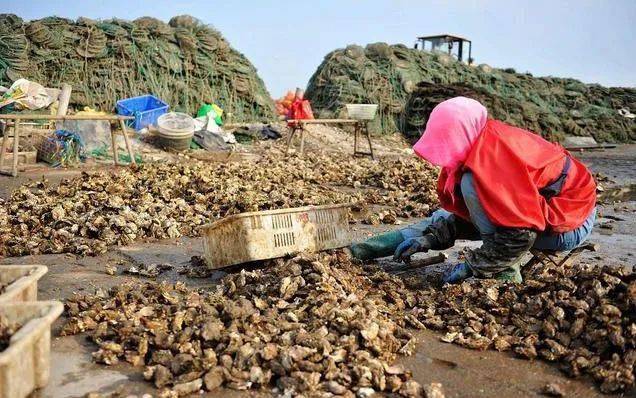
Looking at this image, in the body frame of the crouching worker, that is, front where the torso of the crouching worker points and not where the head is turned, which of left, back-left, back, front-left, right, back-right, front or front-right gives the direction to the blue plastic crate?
front-right

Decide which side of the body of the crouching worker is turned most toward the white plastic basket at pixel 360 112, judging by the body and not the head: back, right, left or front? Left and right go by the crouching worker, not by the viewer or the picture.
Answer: right

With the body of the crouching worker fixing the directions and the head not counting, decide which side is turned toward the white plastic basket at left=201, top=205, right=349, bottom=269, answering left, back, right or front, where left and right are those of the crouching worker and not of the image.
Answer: front

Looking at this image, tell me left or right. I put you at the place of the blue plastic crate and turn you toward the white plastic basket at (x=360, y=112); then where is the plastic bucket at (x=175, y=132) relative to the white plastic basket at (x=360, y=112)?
right

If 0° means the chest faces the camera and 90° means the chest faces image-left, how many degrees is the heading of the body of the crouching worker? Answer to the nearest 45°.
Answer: approximately 90°

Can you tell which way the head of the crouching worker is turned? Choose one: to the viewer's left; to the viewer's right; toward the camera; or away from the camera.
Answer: to the viewer's left
